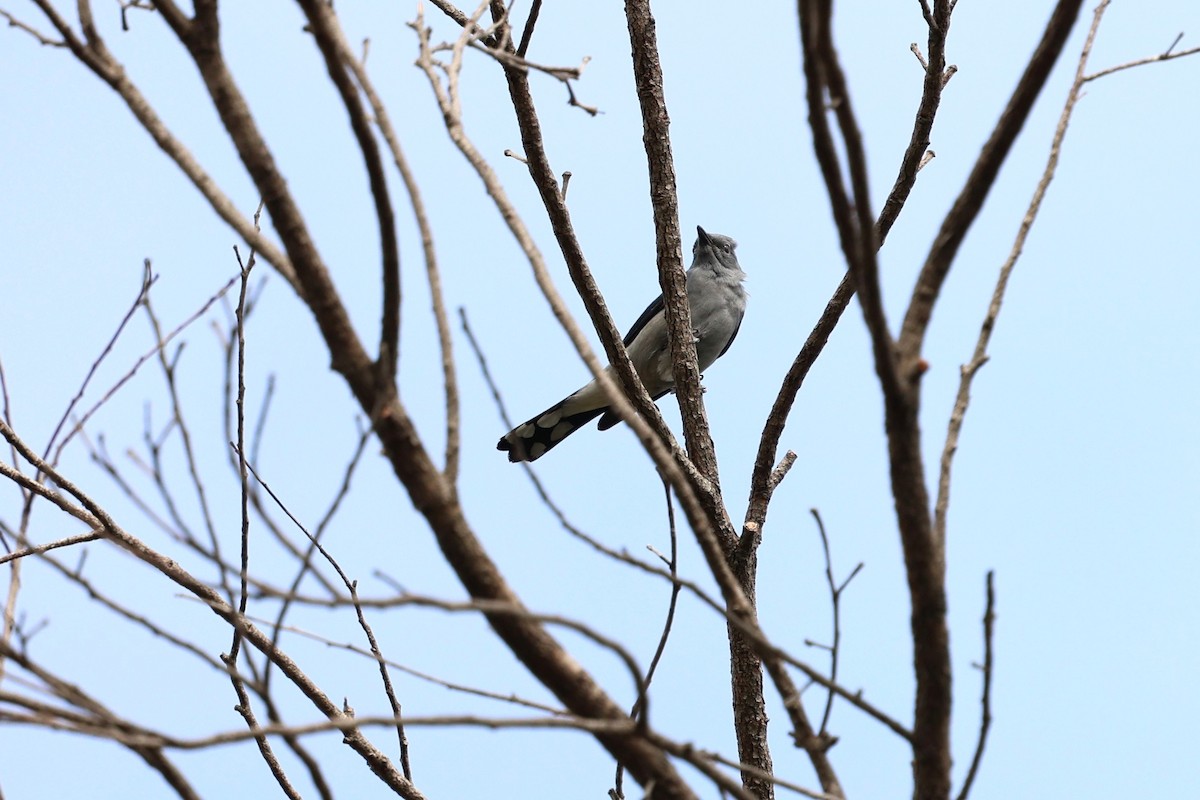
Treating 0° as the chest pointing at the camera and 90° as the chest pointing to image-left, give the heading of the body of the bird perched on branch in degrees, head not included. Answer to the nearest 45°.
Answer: approximately 315°
